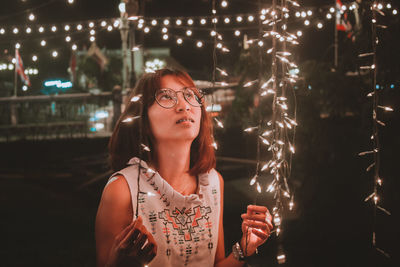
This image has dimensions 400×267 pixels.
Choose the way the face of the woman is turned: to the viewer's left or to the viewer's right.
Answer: to the viewer's right

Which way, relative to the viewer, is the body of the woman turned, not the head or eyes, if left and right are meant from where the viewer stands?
facing the viewer and to the right of the viewer

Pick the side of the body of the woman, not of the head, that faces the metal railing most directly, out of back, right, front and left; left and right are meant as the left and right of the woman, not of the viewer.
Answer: back

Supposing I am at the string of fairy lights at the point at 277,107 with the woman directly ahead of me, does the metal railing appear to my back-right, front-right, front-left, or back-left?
front-right
